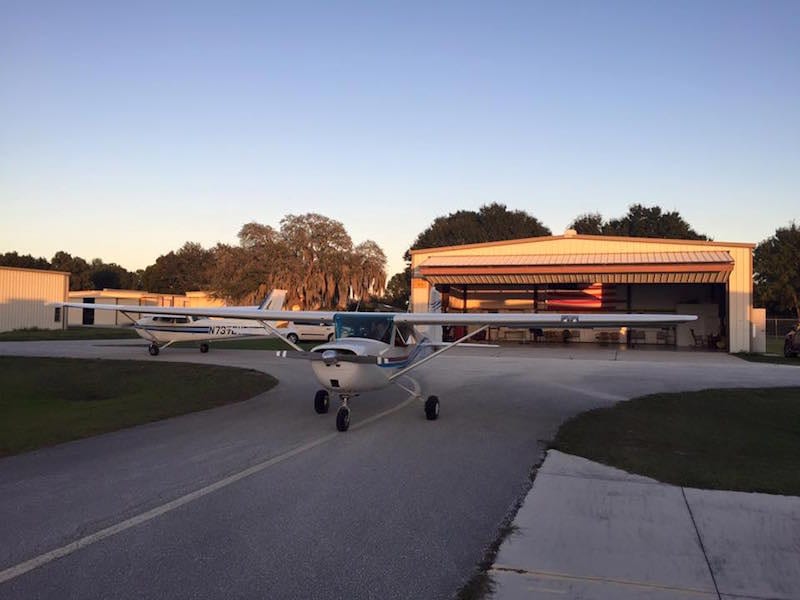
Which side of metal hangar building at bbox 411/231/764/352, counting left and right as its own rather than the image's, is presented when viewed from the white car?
right

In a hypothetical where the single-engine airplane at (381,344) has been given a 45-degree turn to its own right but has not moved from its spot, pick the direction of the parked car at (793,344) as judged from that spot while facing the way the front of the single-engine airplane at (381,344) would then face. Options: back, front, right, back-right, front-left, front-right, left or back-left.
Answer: back-right

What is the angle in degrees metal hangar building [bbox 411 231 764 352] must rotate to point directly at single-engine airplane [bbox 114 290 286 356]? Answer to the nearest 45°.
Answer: approximately 45° to its right

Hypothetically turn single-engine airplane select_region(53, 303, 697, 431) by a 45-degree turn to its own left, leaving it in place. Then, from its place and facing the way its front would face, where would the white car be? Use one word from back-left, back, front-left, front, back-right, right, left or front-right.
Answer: back

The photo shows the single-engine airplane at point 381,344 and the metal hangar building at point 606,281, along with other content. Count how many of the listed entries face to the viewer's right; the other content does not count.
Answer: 0

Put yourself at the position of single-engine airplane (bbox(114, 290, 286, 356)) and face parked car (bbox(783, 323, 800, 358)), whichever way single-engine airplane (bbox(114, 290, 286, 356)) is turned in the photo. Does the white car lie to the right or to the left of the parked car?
left

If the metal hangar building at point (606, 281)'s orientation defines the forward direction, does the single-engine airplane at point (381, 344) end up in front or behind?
in front

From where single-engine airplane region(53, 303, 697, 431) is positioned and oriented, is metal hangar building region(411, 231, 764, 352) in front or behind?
behind

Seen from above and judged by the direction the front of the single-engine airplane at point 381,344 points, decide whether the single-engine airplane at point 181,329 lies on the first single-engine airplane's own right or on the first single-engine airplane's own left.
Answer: on the first single-engine airplane's own right

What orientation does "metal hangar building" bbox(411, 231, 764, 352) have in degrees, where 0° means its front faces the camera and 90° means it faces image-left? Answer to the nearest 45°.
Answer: approximately 0°
